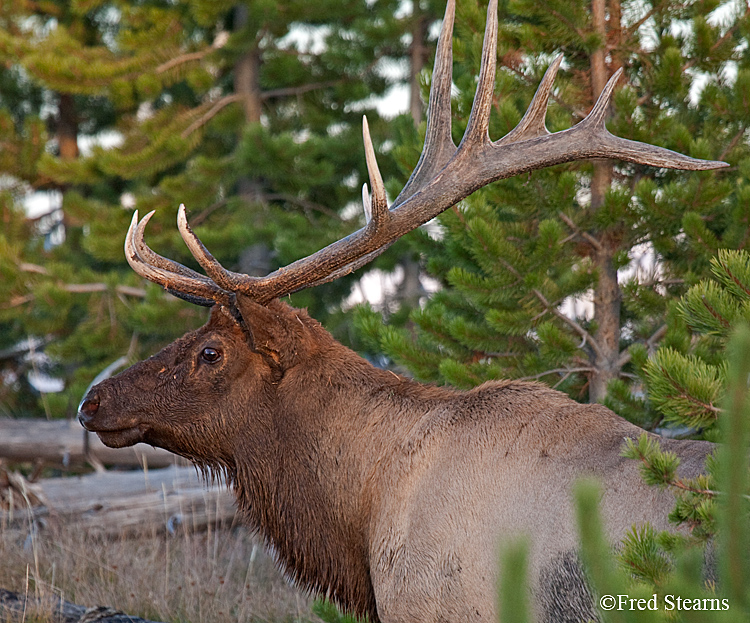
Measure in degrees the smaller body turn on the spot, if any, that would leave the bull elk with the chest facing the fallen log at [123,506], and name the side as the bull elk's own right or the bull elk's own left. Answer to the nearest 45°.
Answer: approximately 45° to the bull elk's own right

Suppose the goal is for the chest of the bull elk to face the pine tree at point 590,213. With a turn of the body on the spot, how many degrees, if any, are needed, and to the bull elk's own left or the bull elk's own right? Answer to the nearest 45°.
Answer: approximately 135° to the bull elk's own right

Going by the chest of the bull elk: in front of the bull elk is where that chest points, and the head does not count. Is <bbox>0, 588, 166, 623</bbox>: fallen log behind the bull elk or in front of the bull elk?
in front

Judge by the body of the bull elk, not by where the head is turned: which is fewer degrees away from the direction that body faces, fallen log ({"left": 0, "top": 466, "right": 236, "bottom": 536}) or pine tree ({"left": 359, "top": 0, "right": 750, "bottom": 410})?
the fallen log

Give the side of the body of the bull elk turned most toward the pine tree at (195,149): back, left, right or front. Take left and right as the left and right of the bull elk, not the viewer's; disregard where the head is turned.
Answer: right

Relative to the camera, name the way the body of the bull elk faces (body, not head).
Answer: to the viewer's left

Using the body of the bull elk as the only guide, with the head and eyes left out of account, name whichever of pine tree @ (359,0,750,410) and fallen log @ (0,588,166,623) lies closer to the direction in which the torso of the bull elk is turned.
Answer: the fallen log
